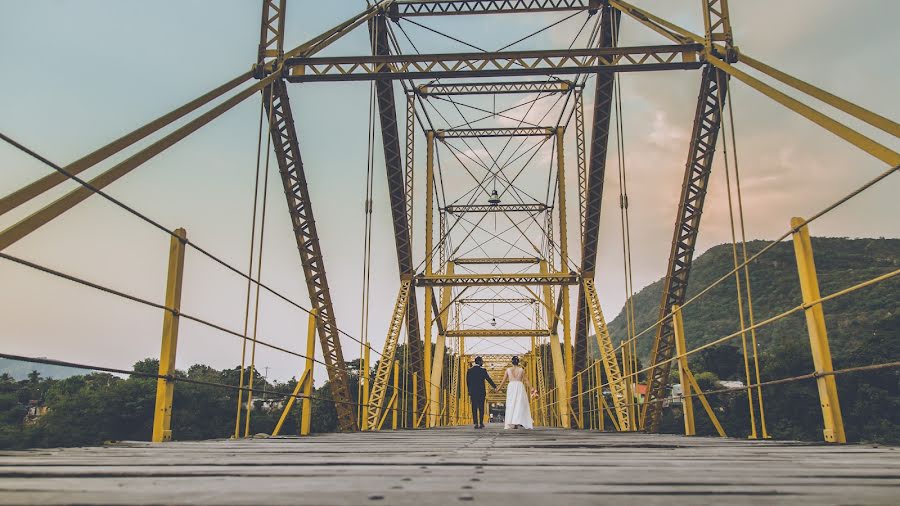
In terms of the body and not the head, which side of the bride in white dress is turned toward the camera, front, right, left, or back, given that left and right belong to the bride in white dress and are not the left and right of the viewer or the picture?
back
